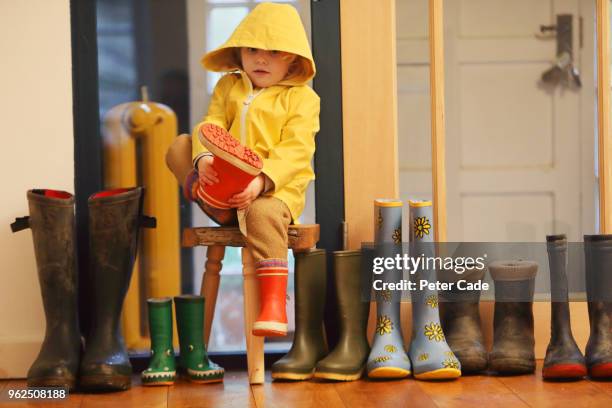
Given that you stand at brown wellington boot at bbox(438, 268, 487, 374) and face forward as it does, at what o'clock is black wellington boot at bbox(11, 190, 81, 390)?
black wellington boot at bbox(11, 190, 81, 390) is roughly at 4 o'clock from brown wellington boot at bbox(438, 268, 487, 374).

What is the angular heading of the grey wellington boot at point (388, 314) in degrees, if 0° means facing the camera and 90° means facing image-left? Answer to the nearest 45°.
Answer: approximately 0°

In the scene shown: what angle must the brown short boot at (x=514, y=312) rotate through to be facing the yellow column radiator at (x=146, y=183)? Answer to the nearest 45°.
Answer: approximately 90° to its right

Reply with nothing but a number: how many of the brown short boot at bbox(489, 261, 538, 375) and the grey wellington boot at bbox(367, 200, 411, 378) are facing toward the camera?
2

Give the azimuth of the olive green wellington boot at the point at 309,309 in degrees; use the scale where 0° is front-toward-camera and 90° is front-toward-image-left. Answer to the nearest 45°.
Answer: approximately 45°

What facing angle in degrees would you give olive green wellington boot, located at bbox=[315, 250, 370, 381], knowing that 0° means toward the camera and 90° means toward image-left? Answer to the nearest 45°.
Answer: approximately 45°
